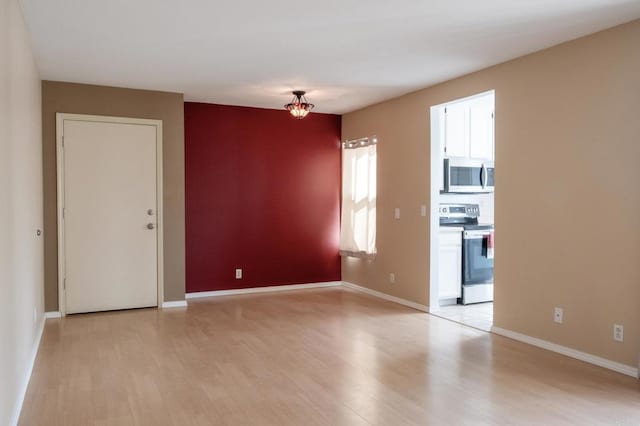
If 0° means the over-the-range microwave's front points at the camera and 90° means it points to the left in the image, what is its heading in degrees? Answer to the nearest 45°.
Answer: approximately 315°

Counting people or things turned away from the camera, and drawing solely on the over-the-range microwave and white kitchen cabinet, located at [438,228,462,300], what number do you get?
0

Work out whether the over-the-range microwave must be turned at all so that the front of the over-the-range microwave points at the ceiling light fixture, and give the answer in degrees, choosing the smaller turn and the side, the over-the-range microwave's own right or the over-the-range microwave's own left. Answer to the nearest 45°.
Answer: approximately 90° to the over-the-range microwave's own right

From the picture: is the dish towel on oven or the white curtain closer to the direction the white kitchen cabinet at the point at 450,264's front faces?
the dish towel on oven

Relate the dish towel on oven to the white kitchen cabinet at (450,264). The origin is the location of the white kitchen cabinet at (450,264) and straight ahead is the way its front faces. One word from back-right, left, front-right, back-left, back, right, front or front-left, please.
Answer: left

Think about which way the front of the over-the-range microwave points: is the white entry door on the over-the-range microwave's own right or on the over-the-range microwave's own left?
on the over-the-range microwave's own right

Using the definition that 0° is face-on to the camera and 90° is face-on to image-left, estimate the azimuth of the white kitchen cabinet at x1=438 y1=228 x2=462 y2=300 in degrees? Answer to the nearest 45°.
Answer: approximately 315°
